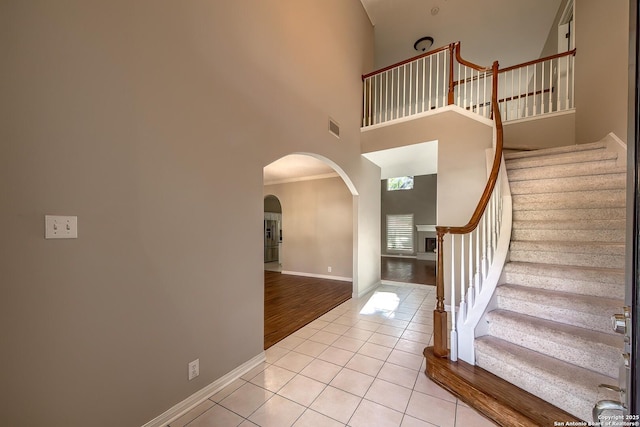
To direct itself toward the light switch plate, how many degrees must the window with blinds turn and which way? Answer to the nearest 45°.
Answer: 0° — it already faces it

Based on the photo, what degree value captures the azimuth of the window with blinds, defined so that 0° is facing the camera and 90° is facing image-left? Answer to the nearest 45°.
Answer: approximately 0°

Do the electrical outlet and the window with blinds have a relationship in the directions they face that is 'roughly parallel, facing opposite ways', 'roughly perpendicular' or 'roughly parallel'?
roughly perpendicular

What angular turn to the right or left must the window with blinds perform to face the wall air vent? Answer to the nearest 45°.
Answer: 0° — it already faces it

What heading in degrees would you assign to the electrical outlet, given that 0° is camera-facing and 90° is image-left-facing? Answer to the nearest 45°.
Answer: approximately 315°

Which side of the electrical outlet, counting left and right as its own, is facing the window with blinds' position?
left
